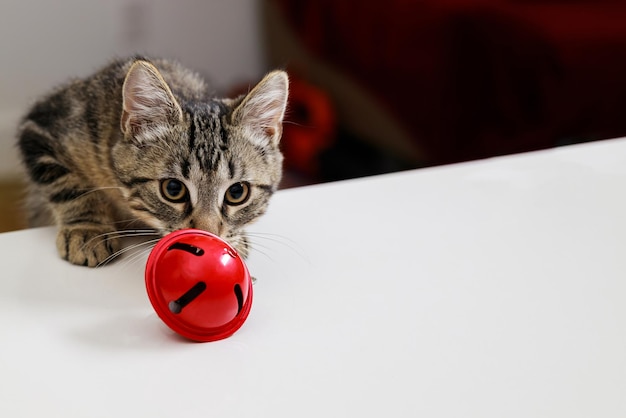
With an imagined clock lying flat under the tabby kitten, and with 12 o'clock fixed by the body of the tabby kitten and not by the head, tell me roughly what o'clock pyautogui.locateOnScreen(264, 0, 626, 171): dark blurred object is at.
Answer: The dark blurred object is roughly at 9 o'clock from the tabby kitten.

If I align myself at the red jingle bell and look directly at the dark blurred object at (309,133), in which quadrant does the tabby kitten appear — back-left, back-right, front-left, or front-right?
front-left

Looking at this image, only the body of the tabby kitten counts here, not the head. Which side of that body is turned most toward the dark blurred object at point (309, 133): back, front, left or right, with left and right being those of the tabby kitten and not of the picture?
left

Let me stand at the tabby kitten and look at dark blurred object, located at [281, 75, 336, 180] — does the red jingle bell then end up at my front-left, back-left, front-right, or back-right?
back-right

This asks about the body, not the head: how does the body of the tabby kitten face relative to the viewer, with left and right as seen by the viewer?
facing the viewer and to the right of the viewer
